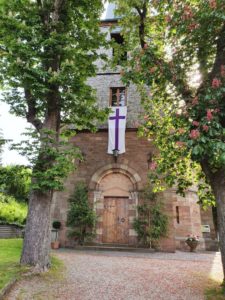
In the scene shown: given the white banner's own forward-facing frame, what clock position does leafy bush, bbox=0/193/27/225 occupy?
The leafy bush is roughly at 4 o'clock from the white banner.

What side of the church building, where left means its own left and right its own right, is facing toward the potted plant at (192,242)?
left

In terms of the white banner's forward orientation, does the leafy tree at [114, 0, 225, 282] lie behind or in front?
in front

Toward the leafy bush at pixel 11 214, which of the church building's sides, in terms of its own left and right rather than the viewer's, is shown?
right

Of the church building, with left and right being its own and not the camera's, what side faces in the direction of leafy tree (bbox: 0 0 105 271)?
front

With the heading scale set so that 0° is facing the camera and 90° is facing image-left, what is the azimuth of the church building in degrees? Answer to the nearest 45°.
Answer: approximately 0°
